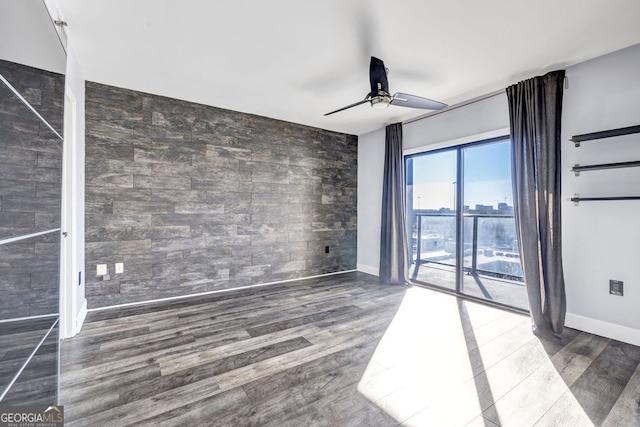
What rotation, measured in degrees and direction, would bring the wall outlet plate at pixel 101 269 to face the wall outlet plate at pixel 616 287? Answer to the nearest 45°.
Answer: approximately 45° to its left

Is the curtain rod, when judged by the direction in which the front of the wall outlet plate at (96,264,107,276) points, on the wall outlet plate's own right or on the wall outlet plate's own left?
on the wall outlet plate's own left

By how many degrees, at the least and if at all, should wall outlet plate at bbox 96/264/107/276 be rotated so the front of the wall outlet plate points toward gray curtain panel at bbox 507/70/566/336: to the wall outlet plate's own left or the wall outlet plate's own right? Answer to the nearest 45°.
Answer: approximately 45° to the wall outlet plate's own left

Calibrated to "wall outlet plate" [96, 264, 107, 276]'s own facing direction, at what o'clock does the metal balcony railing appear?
The metal balcony railing is roughly at 10 o'clock from the wall outlet plate.

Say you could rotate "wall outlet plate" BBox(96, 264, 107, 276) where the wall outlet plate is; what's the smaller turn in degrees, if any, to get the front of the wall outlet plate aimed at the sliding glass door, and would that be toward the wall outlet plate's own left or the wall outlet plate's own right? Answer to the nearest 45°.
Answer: approximately 45° to the wall outlet plate's own left

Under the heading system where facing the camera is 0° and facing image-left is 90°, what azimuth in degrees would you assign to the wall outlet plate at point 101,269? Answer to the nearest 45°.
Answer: approximately 0°

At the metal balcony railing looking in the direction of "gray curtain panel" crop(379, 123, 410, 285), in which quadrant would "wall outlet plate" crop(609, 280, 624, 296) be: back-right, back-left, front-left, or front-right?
front-left

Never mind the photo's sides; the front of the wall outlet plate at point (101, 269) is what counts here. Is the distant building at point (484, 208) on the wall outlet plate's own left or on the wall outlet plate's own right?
on the wall outlet plate's own left
